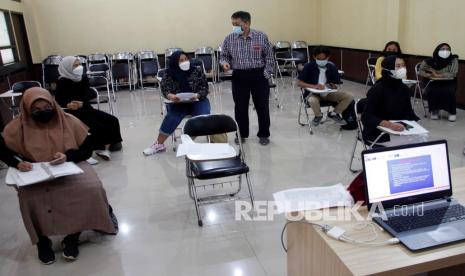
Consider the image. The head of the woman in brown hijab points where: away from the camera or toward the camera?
toward the camera

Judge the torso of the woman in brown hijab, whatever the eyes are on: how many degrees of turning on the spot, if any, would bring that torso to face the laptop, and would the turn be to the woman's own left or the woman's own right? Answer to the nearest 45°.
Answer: approximately 45° to the woman's own left

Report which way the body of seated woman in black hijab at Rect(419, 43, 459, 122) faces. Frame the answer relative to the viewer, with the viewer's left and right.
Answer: facing the viewer

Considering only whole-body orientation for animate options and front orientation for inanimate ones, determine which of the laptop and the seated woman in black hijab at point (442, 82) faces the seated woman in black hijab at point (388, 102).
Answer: the seated woman in black hijab at point (442, 82)

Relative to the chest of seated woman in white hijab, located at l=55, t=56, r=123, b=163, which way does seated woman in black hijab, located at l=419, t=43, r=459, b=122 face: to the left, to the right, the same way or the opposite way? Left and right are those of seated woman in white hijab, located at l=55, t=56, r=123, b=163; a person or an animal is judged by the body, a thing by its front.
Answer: to the right

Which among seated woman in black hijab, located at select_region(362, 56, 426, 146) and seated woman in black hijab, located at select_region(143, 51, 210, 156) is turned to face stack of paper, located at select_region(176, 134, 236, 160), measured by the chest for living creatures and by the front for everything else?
seated woman in black hijab, located at select_region(143, 51, 210, 156)

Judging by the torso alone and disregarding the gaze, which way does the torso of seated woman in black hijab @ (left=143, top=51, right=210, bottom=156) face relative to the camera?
toward the camera

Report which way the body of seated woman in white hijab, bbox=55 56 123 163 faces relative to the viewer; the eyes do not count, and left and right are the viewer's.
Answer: facing the viewer and to the right of the viewer

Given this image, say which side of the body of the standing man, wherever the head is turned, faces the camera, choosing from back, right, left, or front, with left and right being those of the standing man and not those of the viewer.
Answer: front

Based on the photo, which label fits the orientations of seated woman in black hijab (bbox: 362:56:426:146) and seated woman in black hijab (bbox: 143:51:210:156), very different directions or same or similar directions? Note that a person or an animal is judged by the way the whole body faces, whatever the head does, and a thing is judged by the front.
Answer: same or similar directions

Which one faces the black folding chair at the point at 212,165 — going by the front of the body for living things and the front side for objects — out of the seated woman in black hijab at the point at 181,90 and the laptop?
the seated woman in black hijab

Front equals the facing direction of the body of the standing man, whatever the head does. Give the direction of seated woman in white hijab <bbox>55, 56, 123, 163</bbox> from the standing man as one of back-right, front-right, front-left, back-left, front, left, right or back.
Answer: right
